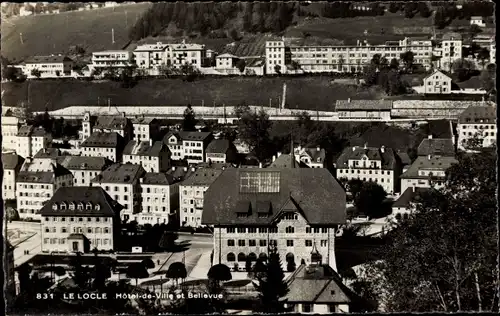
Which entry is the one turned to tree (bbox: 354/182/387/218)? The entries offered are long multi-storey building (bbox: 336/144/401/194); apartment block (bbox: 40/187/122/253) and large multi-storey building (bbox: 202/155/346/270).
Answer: long multi-storey building (bbox: 336/144/401/194)

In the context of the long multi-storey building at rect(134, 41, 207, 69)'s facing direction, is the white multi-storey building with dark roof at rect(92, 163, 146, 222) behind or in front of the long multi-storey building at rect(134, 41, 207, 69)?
in front

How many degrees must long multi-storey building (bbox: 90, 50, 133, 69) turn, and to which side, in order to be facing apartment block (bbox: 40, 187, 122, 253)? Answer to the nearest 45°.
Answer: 0° — it already faces it

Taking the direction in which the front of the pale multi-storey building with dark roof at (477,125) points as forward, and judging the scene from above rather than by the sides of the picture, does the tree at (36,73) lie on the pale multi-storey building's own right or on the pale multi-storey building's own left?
on the pale multi-storey building's own right

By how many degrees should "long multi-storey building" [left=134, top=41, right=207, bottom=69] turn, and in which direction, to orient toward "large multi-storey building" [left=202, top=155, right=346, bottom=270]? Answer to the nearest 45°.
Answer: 0° — it already faces it

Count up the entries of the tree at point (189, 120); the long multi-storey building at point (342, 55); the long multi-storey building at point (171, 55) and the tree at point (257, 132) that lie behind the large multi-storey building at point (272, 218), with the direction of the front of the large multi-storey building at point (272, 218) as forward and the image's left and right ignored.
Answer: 4

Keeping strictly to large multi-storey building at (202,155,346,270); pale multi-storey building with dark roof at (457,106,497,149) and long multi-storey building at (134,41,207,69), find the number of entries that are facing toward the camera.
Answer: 3

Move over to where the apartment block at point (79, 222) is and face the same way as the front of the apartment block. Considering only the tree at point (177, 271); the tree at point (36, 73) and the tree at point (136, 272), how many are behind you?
1

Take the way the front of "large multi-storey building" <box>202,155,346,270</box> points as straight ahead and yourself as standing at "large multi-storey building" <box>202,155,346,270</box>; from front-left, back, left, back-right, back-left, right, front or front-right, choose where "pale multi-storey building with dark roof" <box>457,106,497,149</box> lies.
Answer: back-left

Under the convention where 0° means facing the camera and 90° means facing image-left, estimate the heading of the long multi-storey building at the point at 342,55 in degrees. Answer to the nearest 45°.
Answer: approximately 0°
